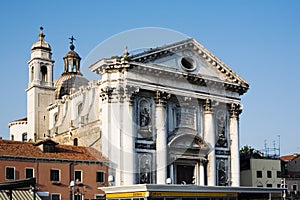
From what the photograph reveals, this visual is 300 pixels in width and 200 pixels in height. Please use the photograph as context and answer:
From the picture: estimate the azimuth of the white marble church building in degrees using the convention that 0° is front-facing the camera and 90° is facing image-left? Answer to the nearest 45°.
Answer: approximately 315°

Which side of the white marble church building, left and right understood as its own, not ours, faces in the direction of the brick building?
right

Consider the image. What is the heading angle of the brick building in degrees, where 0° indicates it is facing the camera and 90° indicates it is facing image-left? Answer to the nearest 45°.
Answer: approximately 0°
